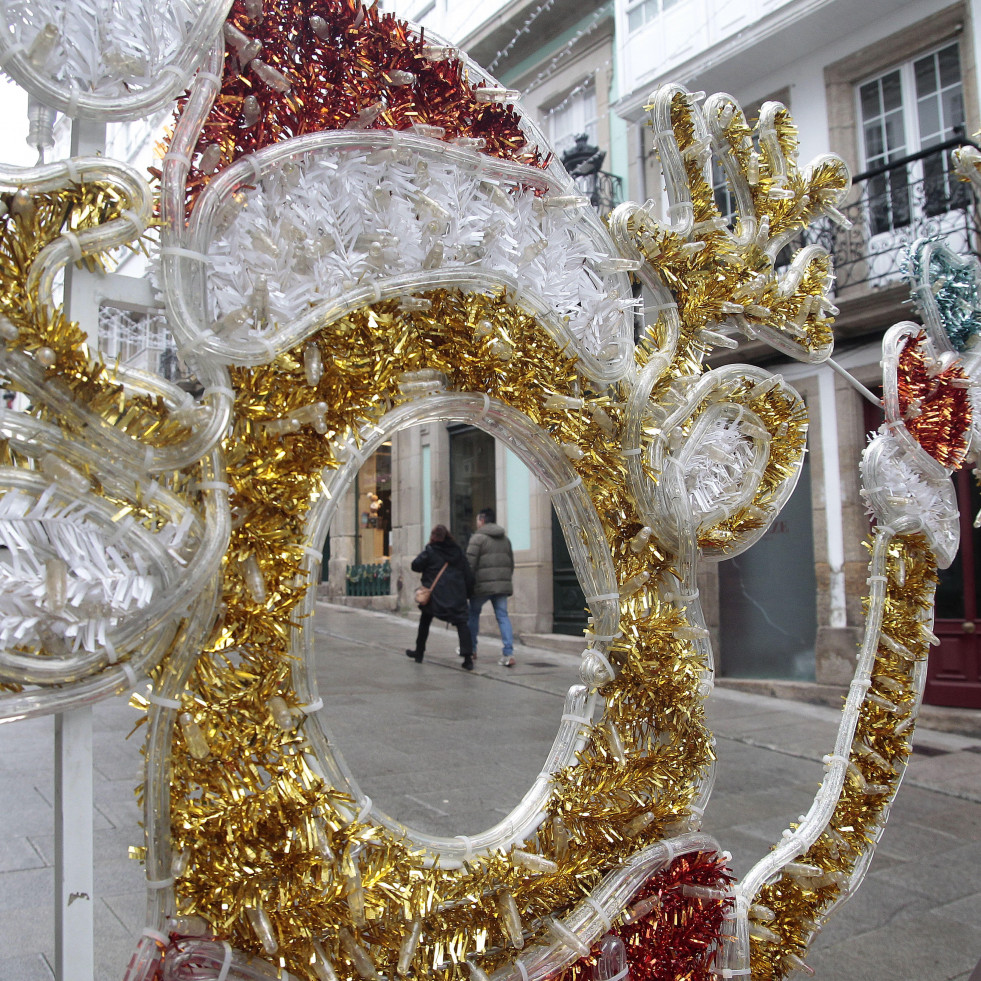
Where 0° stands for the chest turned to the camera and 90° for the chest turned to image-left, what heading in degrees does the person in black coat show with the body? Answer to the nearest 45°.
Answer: approximately 135°

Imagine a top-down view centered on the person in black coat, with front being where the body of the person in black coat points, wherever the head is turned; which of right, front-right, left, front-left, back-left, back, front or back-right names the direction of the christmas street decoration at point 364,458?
back-left

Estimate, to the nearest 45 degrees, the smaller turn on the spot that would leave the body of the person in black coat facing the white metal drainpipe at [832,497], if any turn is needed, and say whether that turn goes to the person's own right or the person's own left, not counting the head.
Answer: approximately 135° to the person's own right

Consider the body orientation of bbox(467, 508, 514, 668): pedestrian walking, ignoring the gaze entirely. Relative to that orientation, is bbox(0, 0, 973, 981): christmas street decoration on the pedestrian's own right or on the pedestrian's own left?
on the pedestrian's own left

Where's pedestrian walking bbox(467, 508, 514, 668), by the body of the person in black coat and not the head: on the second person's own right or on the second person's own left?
on the second person's own right

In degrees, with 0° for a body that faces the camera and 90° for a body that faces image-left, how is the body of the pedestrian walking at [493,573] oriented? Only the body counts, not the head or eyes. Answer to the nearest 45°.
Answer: approximately 135°
